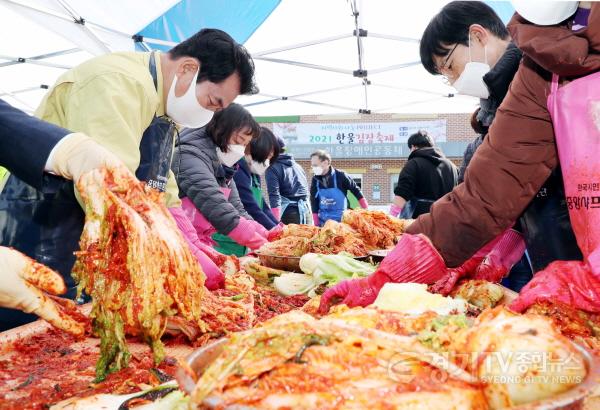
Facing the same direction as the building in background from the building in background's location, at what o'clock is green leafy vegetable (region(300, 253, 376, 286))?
The green leafy vegetable is roughly at 12 o'clock from the building in background.

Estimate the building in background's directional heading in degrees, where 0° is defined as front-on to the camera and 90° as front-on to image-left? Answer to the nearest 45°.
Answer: approximately 0°

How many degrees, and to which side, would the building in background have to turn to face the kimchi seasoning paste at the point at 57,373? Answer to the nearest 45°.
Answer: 0° — it already faces it

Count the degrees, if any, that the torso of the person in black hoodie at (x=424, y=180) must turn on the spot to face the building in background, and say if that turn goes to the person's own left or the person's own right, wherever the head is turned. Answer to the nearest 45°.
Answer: approximately 45° to the person's own right

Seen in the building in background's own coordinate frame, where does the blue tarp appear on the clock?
The blue tarp is roughly at 12 o'clock from the building in background.

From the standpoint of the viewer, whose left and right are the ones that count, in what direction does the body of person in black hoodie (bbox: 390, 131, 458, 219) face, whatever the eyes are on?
facing away from the viewer and to the left of the viewer

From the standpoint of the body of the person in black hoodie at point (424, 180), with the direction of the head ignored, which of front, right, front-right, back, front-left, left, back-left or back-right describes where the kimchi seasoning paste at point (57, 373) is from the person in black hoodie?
back-left

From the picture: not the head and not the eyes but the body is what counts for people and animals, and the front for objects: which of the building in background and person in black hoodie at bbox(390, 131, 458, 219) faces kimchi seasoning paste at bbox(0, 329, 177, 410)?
the building in background
